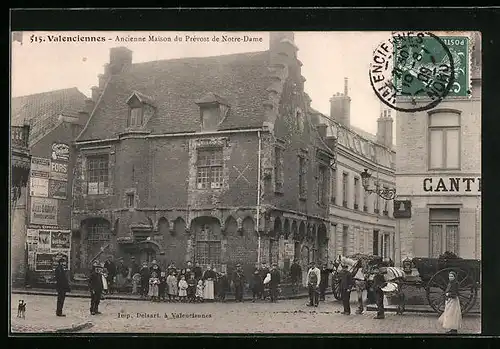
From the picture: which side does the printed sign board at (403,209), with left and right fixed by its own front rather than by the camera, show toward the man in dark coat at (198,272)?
right

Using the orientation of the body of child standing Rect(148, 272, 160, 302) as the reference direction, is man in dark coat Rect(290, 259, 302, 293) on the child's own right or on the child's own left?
on the child's own left

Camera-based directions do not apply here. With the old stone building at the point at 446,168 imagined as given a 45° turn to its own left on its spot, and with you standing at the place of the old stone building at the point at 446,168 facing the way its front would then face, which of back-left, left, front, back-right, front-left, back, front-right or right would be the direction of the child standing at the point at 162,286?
back-right

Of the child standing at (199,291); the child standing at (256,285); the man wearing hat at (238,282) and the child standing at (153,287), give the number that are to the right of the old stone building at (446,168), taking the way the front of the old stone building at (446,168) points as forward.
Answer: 4

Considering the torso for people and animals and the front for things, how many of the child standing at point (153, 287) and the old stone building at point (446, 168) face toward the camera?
2

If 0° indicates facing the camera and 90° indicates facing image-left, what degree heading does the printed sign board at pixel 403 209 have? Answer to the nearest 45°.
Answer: approximately 0°

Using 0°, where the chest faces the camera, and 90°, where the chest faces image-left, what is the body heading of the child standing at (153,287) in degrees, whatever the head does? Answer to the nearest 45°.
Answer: approximately 0°

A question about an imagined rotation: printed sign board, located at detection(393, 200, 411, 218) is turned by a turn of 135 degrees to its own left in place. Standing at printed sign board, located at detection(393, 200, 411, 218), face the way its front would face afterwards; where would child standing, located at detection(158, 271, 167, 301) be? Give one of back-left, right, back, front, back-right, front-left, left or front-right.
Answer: back-left

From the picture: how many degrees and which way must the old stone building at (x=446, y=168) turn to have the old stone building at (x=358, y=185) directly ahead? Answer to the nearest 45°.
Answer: approximately 90° to its right
